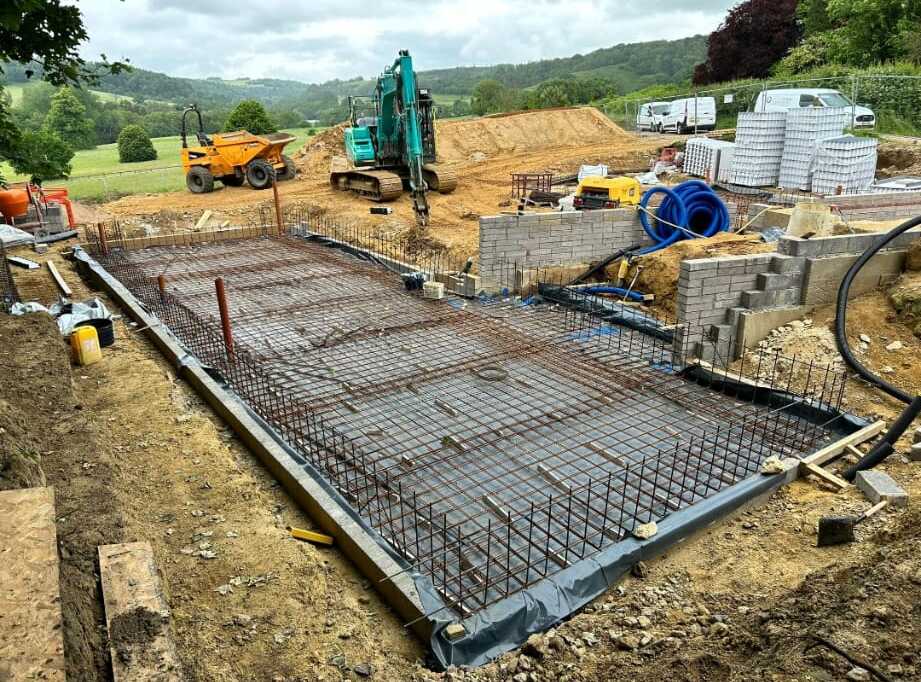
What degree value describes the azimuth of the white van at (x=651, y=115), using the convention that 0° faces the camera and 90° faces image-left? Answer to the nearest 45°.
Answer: approximately 45°

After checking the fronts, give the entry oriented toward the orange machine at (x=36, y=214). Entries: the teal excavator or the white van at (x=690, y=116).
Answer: the white van

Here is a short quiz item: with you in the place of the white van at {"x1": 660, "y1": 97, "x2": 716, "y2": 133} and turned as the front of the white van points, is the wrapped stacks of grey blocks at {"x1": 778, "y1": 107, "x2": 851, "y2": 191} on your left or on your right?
on your left

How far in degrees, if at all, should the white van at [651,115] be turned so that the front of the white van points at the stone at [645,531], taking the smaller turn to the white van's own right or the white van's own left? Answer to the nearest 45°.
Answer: approximately 45° to the white van's own left

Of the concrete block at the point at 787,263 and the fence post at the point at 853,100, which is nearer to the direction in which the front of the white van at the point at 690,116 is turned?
the concrete block

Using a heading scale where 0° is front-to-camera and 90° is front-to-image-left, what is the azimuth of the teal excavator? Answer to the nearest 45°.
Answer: approximately 315°

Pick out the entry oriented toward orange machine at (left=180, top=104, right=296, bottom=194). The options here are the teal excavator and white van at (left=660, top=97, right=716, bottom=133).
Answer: the white van

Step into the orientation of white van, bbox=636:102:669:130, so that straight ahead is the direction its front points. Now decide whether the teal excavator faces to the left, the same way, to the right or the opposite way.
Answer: to the left

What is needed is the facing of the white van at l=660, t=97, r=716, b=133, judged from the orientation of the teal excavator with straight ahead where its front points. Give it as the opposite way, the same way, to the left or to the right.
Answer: to the right
